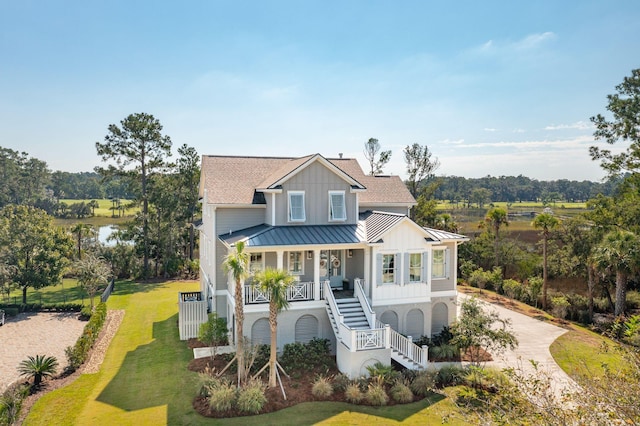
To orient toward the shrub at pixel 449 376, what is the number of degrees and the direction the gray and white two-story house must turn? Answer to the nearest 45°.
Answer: approximately 45° to its left

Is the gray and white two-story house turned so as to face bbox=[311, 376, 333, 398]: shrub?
yes

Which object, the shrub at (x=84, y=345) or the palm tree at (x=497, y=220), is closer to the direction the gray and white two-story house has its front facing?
the shrub

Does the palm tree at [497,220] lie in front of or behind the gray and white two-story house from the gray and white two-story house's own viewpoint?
behind

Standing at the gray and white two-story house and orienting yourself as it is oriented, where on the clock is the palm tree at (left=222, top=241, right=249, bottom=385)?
The palm tree is roughly at 1 o'clock from the gray and white two-story house.

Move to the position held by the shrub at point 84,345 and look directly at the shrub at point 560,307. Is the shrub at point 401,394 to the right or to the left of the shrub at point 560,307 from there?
right

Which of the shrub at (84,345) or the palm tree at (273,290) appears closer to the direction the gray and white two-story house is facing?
the palm tree

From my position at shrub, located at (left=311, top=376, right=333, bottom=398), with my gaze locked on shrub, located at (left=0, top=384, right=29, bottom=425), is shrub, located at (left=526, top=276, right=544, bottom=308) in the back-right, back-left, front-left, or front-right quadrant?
back-right

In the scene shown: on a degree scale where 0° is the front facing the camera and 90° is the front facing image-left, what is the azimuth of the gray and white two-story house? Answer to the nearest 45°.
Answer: approximately 0°

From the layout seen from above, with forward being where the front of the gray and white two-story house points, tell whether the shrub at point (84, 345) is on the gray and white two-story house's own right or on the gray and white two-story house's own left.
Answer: on the gray and white two-story house's own right

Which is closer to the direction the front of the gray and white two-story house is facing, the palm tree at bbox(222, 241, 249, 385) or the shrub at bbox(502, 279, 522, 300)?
the palm tree

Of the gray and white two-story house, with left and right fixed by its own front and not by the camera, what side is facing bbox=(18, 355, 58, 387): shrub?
right

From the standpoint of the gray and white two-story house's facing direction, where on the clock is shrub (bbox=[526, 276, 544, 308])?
The shrub is roughly at 8 o'clock from the gray and white two-story house.
